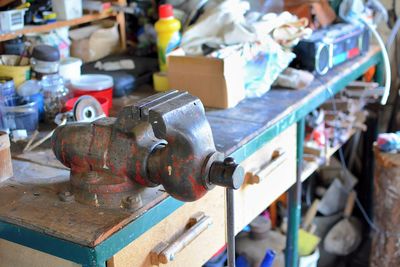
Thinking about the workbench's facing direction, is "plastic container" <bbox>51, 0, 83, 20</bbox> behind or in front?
behind

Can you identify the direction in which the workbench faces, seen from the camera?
facing the viewer and to the right of the viewer

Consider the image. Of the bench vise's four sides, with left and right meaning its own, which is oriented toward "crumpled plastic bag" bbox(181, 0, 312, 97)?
left

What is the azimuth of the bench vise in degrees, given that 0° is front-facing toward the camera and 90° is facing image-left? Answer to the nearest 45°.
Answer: approximately 315°

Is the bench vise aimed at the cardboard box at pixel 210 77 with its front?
no

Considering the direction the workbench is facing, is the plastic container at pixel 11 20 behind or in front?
behind

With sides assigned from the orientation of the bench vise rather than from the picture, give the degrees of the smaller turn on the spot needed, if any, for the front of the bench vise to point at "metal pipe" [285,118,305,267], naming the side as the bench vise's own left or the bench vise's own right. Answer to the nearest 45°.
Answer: approximately 90° to the bench vise's own left
